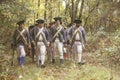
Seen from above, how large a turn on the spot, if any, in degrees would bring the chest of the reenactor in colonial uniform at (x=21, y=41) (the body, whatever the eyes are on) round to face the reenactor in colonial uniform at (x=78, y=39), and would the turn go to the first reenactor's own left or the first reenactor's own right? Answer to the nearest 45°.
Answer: approximately 90° to the first reenactor's own left

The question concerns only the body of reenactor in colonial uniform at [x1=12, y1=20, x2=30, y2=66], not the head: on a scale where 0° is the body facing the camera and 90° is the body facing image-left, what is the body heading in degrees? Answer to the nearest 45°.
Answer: approximately 0°

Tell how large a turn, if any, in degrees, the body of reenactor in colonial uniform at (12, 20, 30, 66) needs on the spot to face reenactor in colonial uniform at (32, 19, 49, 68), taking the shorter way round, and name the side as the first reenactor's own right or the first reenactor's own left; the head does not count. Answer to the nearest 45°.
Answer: approximately 90° to the first reenactor's own left

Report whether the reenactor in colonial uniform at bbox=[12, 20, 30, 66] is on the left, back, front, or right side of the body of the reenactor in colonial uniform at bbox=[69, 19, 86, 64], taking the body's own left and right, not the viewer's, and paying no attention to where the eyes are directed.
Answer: right

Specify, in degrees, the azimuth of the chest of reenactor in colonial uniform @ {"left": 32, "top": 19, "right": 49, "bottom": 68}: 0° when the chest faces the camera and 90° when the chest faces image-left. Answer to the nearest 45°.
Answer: approximately 0°

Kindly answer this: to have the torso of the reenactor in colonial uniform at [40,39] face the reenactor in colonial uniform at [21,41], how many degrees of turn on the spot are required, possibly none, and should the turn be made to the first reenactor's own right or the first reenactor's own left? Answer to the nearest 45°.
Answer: approximately 90° to the first reenactor's own right
